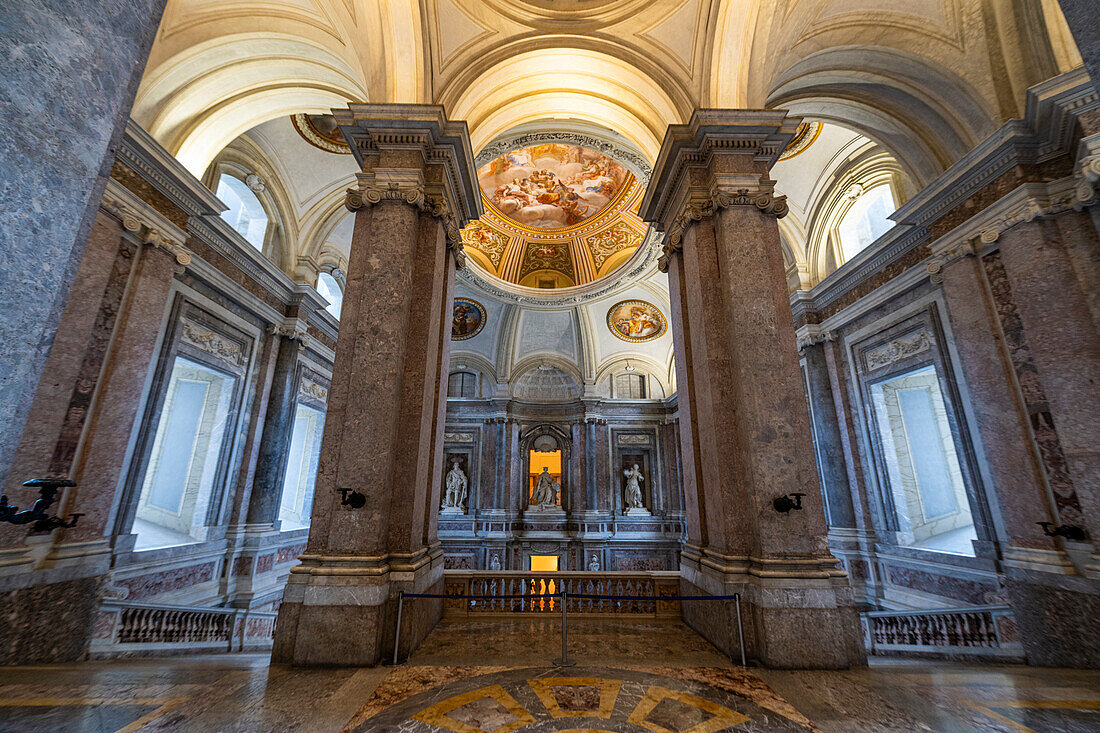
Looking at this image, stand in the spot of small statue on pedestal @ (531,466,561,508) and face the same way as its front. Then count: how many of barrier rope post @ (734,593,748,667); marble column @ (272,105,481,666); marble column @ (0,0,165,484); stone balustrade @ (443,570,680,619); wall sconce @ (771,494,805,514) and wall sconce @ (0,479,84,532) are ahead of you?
6

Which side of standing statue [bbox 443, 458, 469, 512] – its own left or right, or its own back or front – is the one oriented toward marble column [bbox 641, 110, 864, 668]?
front

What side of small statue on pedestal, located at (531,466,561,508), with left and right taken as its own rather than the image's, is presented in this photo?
front

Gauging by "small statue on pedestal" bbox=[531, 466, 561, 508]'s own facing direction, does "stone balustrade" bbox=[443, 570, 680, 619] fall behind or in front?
in front

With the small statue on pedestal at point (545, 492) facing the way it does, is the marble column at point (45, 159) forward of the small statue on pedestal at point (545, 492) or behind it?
forward

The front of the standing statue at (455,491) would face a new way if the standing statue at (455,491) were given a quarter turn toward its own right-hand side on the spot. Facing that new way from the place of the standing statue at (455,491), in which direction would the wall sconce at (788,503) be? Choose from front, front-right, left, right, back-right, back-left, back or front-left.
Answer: left

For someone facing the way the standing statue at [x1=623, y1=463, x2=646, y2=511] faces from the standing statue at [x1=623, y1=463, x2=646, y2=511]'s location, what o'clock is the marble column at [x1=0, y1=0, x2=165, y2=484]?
The marble column is roughly at 12 o'clock from the standing statue.

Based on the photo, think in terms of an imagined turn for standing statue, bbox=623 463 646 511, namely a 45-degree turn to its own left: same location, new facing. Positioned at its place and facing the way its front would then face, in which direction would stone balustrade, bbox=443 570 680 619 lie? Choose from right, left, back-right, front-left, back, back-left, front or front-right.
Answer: front-right

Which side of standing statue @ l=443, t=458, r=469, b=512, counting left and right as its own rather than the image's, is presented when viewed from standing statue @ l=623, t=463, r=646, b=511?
left

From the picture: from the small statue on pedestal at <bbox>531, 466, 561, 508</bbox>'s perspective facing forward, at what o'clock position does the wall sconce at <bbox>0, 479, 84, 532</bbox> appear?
The wall sconce is roughly at 12 o'clock from the small statue on pedestal.

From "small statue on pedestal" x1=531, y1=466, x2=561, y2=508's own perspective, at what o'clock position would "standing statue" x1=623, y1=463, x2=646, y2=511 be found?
The standing statue is roughly at 9 o'clock from the small statue on pedestal.

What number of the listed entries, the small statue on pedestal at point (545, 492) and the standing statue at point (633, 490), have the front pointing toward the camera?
2

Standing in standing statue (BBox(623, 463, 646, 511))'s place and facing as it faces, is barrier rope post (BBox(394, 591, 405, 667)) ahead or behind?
ahead

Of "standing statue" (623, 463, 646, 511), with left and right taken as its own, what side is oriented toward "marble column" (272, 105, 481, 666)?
front

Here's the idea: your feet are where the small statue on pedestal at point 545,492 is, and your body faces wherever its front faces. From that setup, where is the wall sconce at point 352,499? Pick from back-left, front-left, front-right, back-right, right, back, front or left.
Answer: front

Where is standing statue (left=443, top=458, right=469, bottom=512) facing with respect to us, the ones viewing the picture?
facing the viewer
